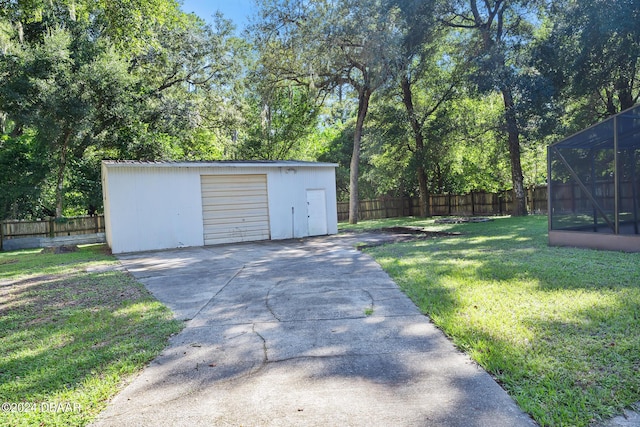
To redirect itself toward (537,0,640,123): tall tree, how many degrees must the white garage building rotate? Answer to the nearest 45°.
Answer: approximately 90° to its left

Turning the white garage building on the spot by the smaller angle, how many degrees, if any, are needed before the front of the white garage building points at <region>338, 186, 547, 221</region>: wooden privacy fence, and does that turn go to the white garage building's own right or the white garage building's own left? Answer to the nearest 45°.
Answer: approximately 135° to the white garage building's own left

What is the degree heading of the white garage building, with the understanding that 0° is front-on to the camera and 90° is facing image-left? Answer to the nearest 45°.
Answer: approximately 0°

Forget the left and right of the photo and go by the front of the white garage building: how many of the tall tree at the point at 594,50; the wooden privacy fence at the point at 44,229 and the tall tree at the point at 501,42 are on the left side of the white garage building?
2

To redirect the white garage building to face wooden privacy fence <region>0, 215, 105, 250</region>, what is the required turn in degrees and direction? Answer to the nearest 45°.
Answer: approximately 135° to its right

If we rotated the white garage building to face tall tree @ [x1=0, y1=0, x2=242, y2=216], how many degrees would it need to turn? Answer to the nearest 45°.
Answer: approximately 135° to its right

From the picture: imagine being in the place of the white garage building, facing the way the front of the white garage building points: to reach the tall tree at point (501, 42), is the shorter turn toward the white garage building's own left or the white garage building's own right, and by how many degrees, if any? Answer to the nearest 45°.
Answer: approximately 90° to the white garage building's own left
